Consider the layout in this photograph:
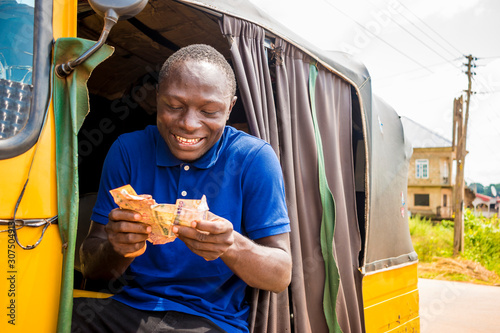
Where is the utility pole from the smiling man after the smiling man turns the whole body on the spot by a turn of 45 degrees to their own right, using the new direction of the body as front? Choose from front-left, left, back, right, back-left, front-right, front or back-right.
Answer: back

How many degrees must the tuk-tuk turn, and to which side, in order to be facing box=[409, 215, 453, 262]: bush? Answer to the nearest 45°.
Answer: approximately 180°

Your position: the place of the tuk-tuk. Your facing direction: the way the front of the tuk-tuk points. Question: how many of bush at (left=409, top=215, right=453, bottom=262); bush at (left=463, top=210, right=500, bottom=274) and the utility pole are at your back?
3

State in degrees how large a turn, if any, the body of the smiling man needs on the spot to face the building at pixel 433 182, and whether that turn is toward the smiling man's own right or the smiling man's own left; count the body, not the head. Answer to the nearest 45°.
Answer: approximately 135° to the smiling man's own left

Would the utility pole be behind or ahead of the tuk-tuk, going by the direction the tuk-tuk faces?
behind

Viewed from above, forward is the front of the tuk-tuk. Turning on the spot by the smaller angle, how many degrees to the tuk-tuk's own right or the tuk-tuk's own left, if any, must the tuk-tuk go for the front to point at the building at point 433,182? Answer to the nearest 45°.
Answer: approximately 180°

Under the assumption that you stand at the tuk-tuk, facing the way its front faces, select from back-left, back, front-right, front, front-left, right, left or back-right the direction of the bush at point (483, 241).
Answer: back

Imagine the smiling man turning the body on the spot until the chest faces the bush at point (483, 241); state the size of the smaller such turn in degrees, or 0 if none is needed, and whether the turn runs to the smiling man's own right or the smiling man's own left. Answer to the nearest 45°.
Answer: approximately 135° to the smiling man's own left

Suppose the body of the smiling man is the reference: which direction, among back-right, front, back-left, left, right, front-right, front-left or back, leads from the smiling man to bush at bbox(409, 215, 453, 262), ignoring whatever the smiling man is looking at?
back-left

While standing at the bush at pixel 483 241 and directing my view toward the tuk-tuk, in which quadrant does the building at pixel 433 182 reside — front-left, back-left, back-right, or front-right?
back-right
